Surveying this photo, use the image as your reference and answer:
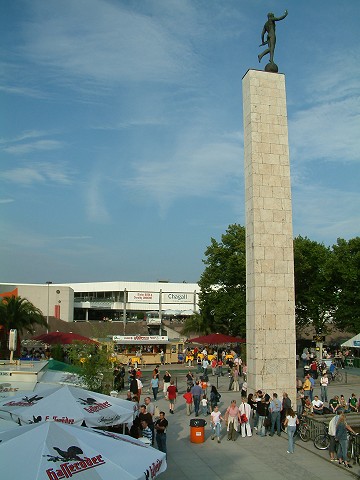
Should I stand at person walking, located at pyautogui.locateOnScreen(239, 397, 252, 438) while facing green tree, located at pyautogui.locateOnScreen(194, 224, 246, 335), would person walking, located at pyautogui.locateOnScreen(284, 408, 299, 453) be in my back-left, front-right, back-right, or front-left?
back-right

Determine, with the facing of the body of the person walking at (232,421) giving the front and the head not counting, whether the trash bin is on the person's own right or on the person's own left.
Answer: on the person's own right

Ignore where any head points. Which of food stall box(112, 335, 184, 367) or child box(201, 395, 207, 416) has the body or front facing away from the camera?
the child

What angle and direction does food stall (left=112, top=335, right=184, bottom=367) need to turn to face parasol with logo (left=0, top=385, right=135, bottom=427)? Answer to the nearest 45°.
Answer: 0° — it already faces it

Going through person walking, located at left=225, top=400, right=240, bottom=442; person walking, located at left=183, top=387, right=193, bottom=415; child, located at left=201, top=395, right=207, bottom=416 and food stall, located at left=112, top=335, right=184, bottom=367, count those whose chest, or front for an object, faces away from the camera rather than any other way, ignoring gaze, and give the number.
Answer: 2

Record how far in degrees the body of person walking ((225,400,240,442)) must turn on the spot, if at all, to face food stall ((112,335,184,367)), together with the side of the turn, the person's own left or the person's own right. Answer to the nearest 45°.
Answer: approximately 180°

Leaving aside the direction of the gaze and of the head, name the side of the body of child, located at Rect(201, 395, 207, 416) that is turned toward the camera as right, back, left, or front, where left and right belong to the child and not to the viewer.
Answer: back

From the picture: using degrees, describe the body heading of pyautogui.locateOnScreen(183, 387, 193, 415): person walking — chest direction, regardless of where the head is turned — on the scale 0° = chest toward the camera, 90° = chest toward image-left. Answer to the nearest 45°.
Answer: approximately 180°

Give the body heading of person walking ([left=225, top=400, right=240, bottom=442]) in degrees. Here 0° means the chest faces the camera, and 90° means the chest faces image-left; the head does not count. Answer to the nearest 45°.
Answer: approximately 0°

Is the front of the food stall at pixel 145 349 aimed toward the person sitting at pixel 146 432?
yes
